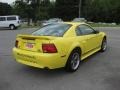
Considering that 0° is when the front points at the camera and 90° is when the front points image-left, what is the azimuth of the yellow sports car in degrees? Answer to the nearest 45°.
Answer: approximately 225°
